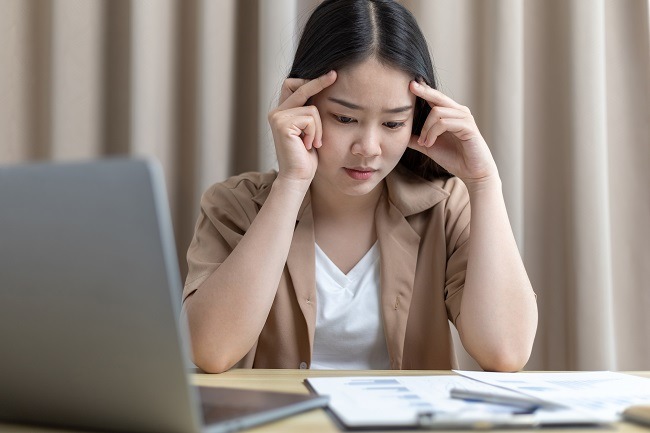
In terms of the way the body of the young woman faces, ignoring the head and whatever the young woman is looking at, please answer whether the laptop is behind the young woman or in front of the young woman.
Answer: in front

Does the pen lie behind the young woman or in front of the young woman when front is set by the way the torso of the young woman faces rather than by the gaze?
in front

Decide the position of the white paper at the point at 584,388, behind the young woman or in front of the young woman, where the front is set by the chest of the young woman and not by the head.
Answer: in front

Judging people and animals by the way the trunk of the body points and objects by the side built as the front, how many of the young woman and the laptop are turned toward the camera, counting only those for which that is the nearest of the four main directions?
1

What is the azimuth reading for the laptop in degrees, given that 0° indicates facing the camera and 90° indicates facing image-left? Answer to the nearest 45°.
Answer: approximately 225°
